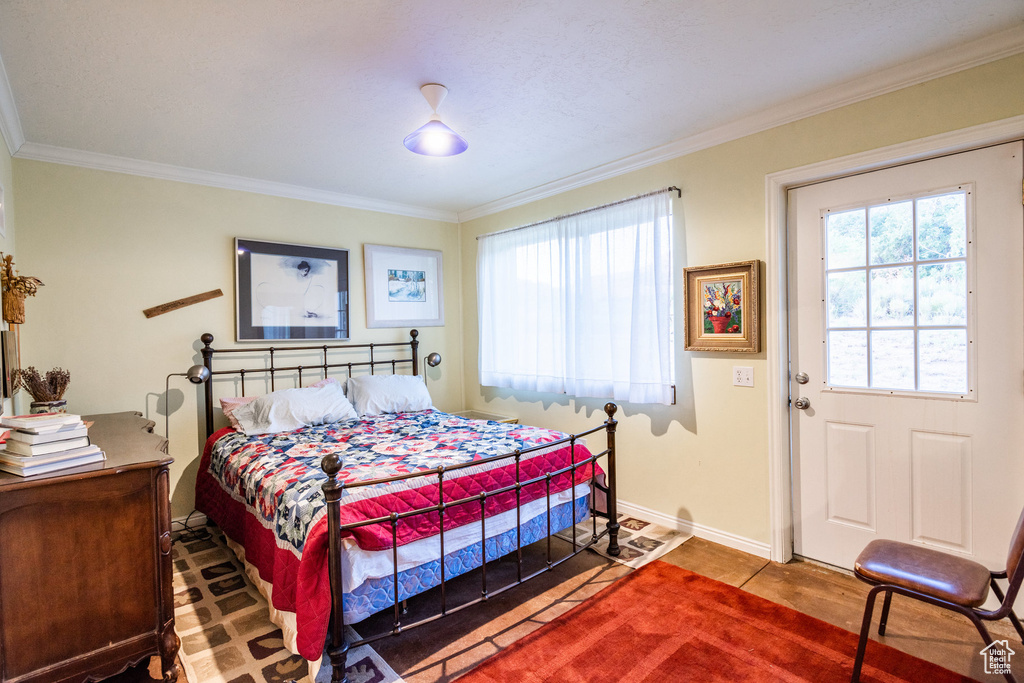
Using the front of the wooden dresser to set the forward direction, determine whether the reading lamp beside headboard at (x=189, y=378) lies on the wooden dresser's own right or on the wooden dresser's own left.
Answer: on the wooden dresser's own left

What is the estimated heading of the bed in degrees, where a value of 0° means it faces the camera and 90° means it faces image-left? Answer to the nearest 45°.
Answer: approximately 315°

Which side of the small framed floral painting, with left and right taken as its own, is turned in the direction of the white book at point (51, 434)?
front

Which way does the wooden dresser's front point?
to the viewer's right

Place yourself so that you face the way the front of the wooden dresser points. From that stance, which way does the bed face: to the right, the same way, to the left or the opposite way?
to the right

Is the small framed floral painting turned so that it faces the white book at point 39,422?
yes

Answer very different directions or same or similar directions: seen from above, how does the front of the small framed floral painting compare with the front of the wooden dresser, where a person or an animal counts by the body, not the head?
very different directions

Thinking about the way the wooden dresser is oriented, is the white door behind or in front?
in front

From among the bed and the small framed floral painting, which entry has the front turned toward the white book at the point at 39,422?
the small framed floral painting

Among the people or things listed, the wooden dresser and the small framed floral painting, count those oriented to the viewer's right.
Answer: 1

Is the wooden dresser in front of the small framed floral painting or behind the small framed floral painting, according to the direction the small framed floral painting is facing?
in front

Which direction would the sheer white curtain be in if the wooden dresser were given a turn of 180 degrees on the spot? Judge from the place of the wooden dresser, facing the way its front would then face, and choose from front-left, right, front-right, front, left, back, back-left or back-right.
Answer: back

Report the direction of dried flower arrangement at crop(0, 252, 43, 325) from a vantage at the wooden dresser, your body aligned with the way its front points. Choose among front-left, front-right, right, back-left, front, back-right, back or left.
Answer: left

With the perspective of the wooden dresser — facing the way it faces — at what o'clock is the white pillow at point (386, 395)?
The white pillow is roughly at 11 o'clock from the wooden dresser.
